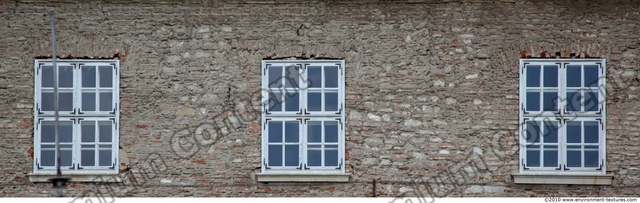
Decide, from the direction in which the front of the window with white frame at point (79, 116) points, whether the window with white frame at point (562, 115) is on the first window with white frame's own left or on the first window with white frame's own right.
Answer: on the first window with white frame's own left

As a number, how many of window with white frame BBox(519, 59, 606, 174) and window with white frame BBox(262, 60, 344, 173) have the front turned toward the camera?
2

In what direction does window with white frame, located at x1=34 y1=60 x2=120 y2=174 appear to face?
toward the camera

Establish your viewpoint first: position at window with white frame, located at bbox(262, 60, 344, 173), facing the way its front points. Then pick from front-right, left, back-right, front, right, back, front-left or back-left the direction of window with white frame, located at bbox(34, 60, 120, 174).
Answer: right

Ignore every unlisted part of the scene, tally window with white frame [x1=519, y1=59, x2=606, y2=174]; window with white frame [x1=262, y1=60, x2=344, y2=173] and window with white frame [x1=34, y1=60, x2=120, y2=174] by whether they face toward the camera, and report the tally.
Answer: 3

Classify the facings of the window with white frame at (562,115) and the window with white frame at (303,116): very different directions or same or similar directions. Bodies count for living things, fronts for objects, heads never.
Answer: same or similar directions

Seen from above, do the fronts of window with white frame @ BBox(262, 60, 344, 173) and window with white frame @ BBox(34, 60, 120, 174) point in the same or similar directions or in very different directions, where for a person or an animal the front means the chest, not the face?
same or similar directions

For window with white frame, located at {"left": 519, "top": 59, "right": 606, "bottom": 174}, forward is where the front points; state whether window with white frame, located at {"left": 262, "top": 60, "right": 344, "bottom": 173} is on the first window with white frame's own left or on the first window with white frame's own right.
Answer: on the first window with white frame's own right

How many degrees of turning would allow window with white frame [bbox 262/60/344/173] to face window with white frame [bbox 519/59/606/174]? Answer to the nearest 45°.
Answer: approximately 90° to its left

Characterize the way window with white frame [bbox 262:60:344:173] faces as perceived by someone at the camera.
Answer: facing the viewer
